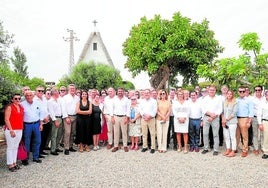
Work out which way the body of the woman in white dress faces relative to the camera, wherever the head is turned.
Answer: toward the camera

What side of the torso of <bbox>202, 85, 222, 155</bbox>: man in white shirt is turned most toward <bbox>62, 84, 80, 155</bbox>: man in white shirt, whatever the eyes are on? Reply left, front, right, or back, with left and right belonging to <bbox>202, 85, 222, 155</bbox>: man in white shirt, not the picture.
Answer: right

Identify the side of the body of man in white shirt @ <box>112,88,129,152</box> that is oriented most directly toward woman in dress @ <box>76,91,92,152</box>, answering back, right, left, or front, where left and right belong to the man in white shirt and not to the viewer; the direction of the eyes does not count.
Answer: right

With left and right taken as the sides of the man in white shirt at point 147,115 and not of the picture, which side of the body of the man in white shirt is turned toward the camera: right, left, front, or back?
front

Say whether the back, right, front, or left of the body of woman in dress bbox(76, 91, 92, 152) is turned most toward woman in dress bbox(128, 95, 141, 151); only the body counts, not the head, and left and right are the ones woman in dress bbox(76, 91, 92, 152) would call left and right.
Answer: left

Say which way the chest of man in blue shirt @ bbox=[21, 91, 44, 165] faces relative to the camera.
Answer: toward the camera

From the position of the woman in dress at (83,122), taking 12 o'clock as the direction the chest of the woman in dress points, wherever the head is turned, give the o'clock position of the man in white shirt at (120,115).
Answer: The man in white shirt is roughly at 9 o'clock from the woman in dress.

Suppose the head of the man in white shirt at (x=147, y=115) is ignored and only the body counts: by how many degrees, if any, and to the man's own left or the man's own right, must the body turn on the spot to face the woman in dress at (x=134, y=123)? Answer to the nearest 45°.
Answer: approximately 135° to the man's own right

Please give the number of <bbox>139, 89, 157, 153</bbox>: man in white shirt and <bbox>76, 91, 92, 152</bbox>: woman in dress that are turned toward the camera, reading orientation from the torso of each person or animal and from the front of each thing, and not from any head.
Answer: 2

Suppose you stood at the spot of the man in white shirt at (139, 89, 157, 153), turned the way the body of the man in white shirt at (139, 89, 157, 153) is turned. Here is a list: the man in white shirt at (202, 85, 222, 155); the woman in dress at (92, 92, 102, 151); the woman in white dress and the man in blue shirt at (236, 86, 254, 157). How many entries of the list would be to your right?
1

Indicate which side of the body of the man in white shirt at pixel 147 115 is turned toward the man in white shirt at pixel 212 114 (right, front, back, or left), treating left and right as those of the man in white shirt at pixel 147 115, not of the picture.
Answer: left
